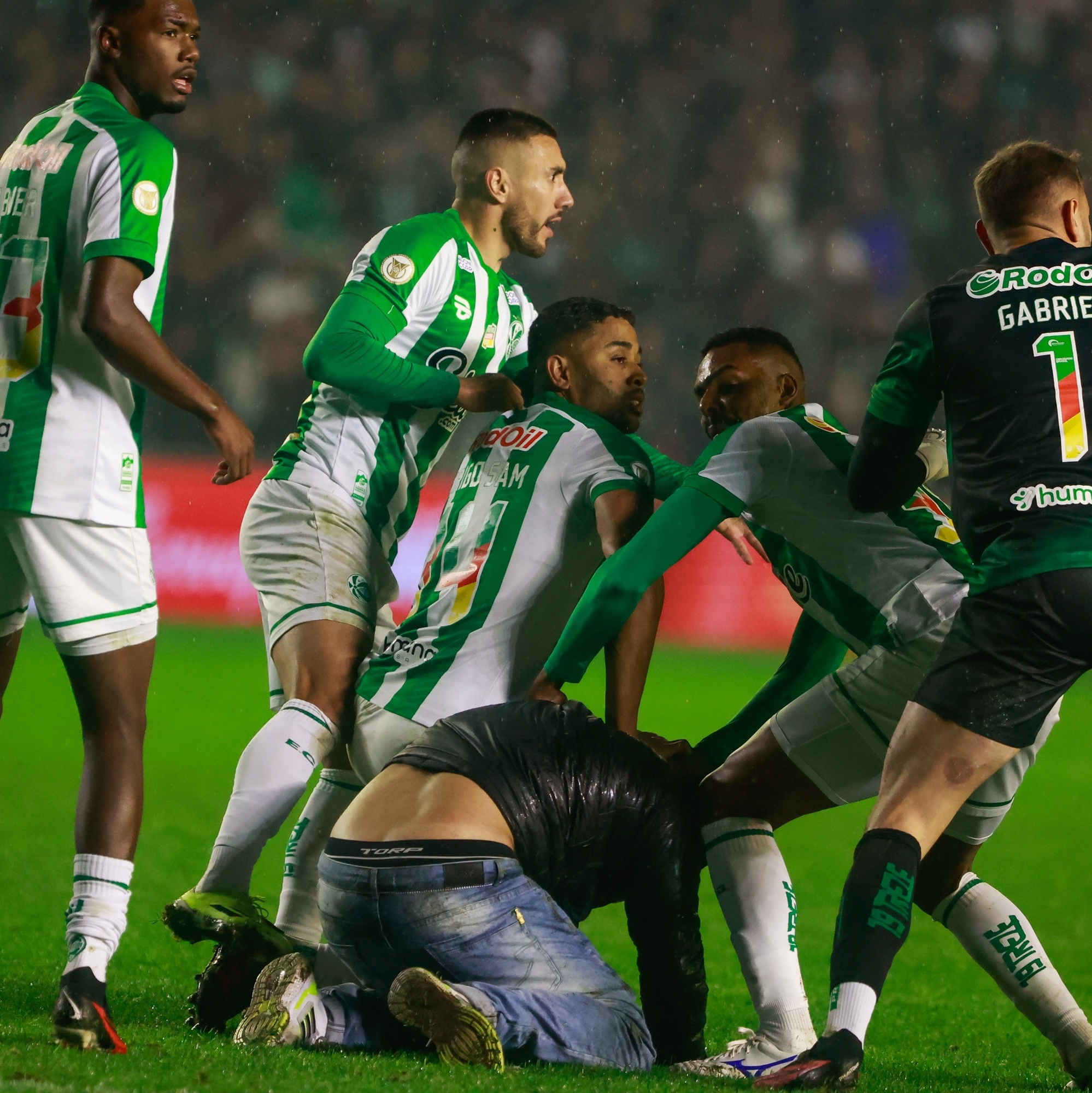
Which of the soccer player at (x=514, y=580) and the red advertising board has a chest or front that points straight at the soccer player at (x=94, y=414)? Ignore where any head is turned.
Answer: the red advertising board

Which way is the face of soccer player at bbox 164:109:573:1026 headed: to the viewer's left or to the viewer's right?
to the viewer's right

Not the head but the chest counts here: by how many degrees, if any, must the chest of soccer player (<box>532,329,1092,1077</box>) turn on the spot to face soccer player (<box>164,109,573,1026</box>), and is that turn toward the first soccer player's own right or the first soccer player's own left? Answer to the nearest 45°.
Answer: approximately 45° to the first soccer player's own right

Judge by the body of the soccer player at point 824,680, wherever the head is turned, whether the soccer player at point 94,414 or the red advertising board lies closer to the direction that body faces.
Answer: the soccer player

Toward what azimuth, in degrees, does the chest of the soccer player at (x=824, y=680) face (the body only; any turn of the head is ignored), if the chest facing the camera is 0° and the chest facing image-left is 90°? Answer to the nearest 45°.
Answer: approximately 90°

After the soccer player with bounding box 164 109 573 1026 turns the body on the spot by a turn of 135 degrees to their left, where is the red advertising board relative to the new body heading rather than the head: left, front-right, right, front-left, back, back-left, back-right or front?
front

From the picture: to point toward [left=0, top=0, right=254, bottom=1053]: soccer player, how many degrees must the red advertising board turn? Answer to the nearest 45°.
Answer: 0° — it already faces them

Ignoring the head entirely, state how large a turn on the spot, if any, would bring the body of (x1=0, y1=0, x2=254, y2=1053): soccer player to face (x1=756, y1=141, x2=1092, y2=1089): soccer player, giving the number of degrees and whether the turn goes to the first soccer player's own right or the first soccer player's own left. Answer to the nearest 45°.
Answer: approximately 90° to the first soccer player's own right

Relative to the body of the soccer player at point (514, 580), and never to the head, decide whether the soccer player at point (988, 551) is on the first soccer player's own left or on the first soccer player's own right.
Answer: on the first soccer player's own right

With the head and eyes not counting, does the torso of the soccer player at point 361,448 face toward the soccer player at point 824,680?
yes
